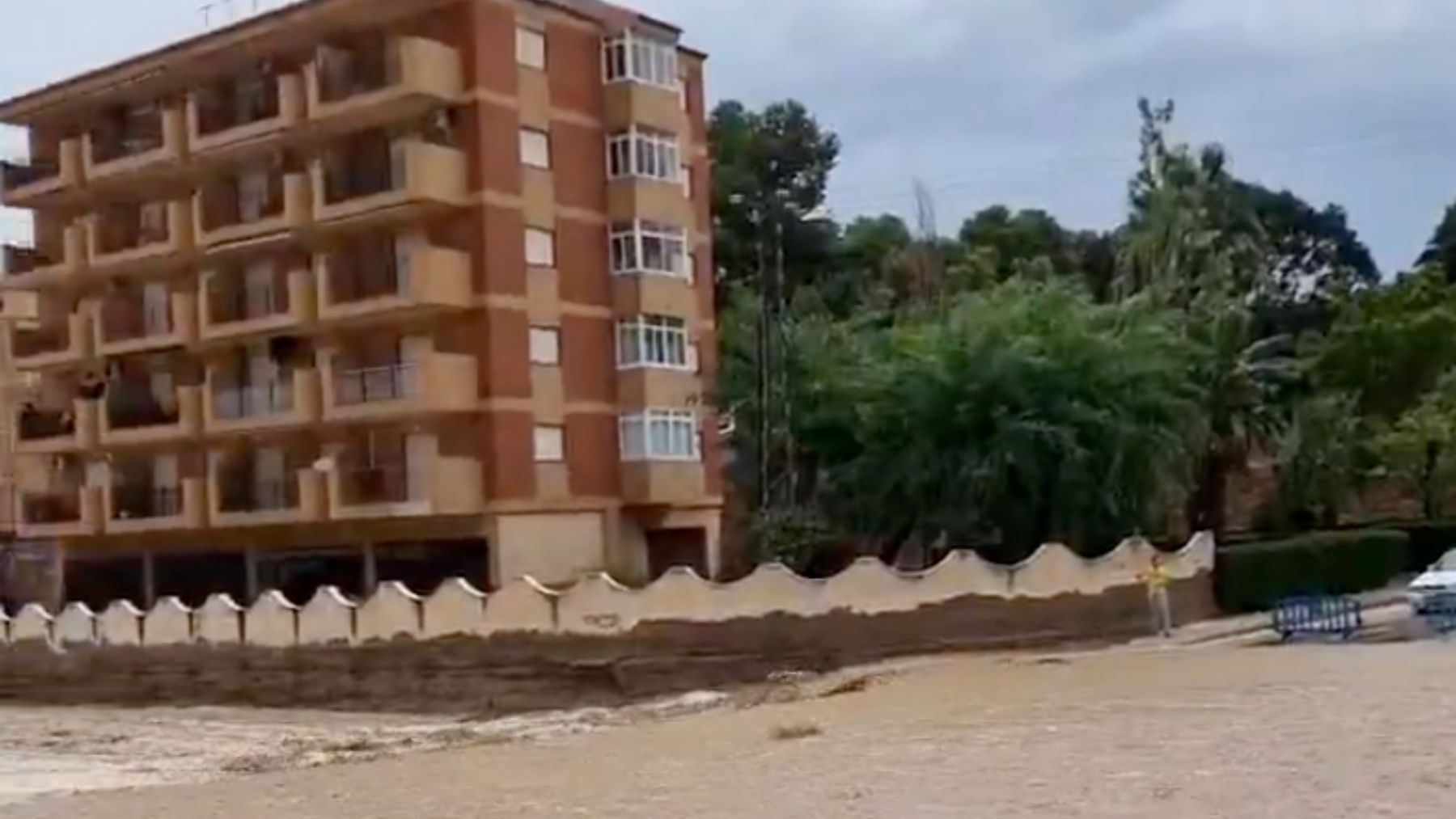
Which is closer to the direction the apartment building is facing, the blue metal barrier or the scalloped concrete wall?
the scalloped concrete wall

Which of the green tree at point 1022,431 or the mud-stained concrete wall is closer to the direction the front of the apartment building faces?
the mud-stained concrete wall

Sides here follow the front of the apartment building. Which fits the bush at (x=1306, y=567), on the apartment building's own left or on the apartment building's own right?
on the apartment building's own left

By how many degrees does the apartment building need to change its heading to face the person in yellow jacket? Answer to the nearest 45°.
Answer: approximately 90° to its left

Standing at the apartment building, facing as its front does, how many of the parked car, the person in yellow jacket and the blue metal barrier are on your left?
3

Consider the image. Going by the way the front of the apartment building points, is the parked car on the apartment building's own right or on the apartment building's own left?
on the apartment building's own left

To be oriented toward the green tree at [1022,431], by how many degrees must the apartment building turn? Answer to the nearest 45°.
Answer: approximately 90° to its left

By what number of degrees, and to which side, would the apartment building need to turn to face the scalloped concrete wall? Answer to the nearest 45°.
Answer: approximately 45° to its left

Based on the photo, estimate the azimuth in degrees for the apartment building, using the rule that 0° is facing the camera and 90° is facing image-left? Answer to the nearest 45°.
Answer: approximately 45°

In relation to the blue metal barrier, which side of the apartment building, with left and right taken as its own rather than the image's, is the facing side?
left
